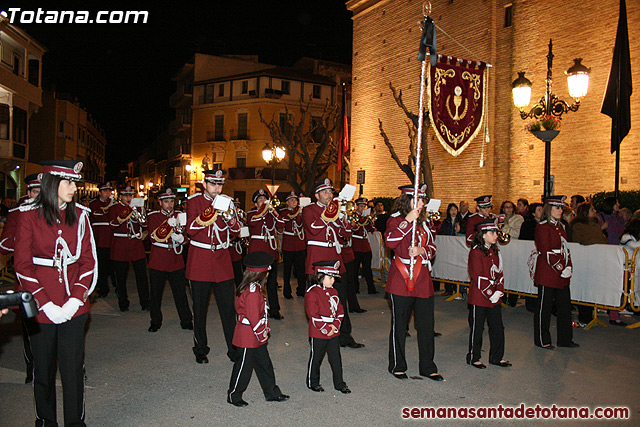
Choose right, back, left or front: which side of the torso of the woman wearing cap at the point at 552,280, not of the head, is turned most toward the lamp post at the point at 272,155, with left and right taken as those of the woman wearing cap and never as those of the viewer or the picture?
back

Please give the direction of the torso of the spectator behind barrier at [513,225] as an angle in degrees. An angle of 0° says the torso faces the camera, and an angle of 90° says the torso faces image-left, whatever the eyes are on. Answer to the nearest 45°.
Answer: approximately 45°

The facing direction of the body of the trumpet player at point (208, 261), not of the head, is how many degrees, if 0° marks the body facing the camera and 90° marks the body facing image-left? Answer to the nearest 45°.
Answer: approximately 315°

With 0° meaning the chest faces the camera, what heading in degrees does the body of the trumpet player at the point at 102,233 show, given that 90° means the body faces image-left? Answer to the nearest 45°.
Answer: approximately 315°

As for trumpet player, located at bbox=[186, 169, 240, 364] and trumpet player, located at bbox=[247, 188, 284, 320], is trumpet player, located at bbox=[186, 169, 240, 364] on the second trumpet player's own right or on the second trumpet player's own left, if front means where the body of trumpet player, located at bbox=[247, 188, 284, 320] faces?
on the second trumpet player's own right

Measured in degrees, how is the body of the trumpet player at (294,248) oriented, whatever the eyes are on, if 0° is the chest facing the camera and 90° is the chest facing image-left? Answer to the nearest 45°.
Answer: approximately 315°

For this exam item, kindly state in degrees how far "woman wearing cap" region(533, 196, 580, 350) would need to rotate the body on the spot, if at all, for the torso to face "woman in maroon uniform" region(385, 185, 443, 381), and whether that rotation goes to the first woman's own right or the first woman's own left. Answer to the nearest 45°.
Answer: approximately 90° to the first woman's own right

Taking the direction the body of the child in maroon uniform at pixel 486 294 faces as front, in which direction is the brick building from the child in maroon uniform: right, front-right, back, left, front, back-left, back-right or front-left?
back-left

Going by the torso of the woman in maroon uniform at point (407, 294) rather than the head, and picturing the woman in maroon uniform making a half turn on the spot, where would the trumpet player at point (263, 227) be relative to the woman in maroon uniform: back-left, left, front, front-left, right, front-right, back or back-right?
front
